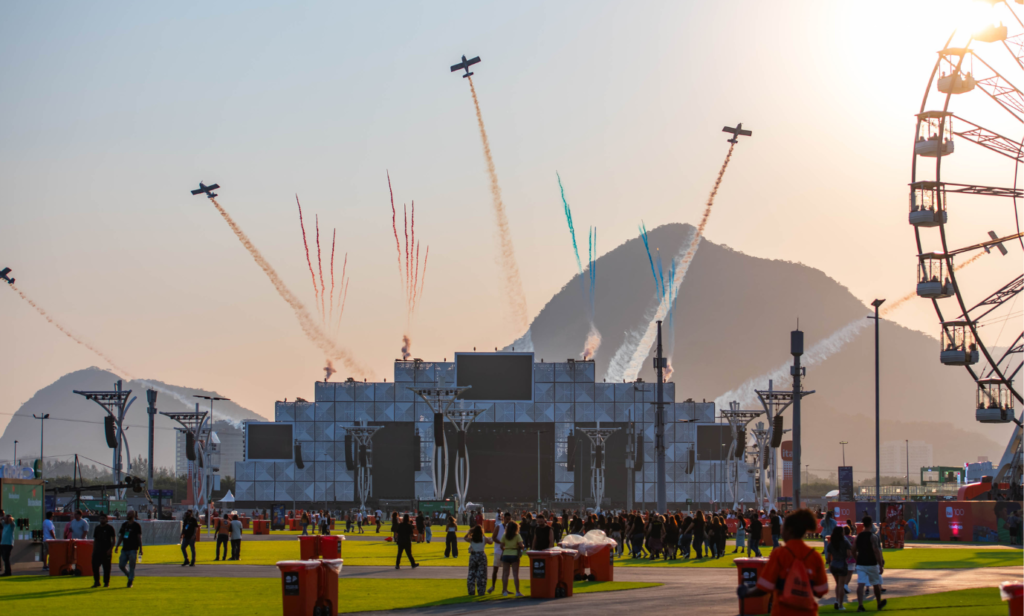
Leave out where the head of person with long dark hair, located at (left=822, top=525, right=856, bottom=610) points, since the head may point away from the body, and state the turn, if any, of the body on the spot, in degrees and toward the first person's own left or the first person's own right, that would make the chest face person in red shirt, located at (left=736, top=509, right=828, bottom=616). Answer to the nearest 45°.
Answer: approximately 180°

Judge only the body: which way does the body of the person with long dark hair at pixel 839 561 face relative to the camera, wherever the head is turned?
away from the camera

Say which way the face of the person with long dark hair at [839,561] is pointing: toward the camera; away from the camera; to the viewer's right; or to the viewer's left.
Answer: away from the camera

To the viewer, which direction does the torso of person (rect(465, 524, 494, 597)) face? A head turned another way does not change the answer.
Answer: away from the camera

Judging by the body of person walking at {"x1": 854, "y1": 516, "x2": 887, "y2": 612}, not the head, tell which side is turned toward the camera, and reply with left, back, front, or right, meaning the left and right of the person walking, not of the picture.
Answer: back

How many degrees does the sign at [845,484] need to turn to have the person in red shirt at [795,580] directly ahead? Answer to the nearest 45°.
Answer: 0° — it already faces them

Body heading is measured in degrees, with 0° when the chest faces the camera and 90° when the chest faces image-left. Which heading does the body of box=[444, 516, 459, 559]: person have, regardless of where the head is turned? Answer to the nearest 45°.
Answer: approximately 180°

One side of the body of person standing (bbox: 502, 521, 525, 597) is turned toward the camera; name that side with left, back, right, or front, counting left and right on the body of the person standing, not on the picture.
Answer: back
